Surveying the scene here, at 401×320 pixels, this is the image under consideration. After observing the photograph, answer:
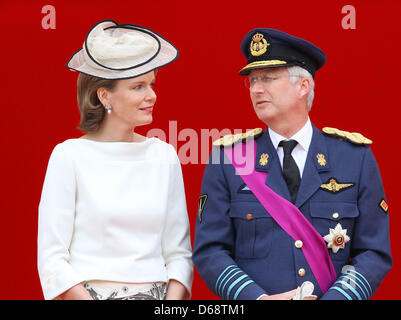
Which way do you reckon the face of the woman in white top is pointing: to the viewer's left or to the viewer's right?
to the viewer's right

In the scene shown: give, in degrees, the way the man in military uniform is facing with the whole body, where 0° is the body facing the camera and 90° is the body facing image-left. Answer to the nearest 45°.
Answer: approximately 0°

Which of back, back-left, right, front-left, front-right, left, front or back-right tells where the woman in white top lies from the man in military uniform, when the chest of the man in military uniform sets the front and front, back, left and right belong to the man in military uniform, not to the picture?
right
